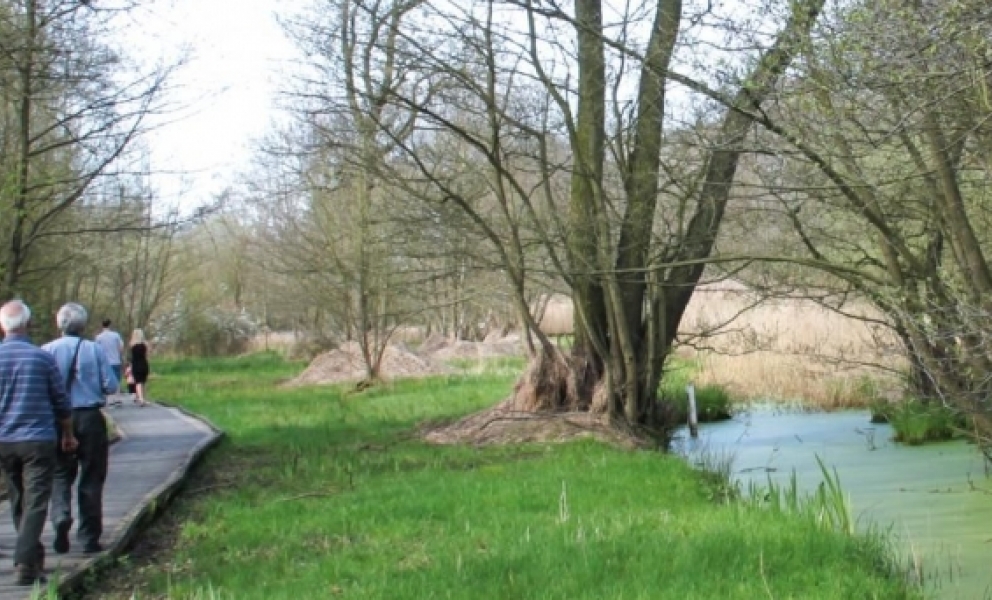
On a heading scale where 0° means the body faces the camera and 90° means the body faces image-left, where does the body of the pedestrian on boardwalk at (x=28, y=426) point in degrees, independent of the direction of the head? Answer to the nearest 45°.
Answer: approximately 180°

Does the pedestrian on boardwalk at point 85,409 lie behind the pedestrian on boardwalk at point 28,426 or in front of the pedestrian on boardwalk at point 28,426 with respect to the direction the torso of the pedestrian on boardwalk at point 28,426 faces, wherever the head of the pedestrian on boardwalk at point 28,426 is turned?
in front

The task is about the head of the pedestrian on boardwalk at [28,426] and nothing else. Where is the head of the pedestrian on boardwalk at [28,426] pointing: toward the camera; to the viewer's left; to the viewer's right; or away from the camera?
away from the camera

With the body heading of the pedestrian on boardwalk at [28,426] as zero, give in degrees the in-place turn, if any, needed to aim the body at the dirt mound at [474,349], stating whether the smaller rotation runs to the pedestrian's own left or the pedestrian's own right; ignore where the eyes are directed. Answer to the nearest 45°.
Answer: approximately 45° to the pedestrian's own right

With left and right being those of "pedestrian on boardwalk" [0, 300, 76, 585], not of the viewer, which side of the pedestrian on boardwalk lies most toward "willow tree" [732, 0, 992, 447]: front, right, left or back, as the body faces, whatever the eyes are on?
right

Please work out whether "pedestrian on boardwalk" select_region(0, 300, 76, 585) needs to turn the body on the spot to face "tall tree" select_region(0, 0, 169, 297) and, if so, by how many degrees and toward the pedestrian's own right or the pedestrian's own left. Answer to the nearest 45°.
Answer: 0° — they already face it
